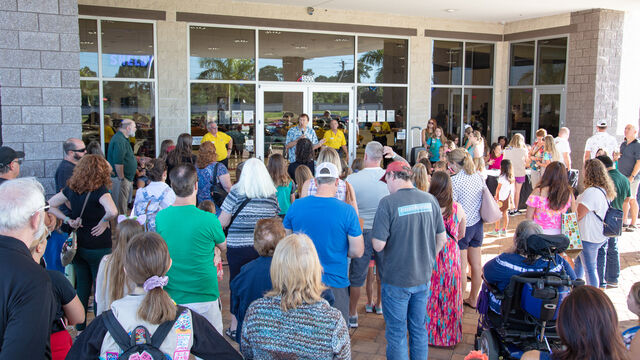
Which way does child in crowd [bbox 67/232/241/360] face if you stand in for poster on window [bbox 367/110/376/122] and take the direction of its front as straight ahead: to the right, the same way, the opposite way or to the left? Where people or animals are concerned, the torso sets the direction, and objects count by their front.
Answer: the opposite way

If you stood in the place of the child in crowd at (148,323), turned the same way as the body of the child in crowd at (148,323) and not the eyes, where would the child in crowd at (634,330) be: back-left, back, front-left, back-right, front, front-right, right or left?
right

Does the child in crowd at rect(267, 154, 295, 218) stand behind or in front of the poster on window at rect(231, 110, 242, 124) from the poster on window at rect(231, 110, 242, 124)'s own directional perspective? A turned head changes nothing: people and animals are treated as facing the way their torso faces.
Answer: in front

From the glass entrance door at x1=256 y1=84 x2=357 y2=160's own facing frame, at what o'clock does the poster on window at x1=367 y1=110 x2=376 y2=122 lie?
The poster on window is roughly at 8 o'clock from the glass entrance door.

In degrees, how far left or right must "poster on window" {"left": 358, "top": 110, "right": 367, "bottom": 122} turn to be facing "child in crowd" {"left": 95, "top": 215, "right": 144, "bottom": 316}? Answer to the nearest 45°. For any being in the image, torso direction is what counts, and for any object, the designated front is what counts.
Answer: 0° — it already faces them

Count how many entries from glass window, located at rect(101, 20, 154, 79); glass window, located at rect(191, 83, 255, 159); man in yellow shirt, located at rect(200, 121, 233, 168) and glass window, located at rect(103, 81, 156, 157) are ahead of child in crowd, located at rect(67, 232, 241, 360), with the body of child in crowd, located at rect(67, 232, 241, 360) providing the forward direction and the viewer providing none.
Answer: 4

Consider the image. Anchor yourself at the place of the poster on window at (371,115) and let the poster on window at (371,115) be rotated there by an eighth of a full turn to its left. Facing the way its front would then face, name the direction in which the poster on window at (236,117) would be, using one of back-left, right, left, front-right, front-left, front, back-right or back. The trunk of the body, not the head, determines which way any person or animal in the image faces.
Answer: right

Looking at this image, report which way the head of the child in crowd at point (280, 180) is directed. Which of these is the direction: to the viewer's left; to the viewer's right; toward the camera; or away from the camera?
away from the camera

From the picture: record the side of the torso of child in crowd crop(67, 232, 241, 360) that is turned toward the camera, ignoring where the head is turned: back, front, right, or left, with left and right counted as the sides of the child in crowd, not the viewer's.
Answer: back

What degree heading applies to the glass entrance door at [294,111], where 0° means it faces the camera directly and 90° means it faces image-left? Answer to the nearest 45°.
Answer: approximately 0°
